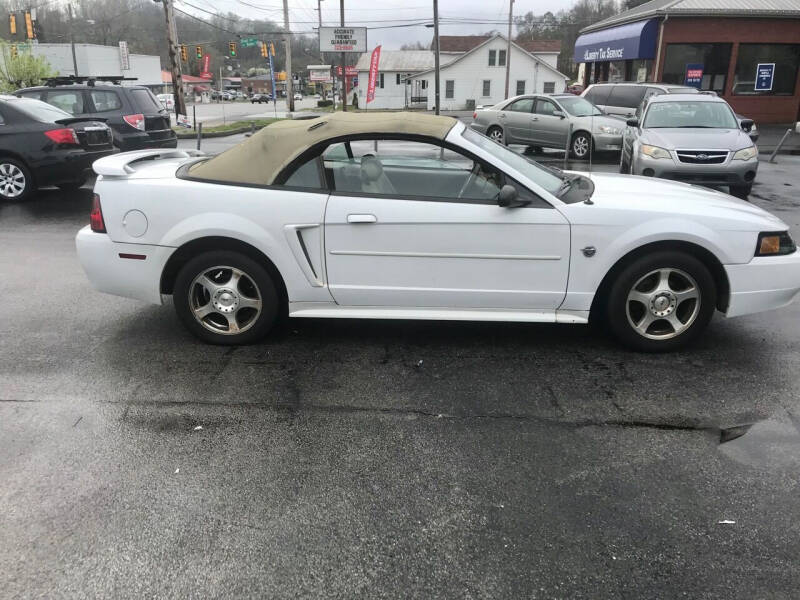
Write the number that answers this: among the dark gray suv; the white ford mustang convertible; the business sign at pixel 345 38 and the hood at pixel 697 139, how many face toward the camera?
2

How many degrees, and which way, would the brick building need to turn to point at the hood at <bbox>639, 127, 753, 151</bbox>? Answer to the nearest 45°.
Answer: approximately 45° to its left

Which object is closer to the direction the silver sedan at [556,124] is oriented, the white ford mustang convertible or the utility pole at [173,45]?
the white ford mustang convertible

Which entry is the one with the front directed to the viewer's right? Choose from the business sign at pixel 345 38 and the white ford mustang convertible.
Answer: the white ford mustang convertible

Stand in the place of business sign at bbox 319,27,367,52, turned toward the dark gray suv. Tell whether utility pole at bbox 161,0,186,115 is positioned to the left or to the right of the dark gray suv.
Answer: right

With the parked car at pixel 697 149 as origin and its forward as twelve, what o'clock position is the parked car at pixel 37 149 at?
the parked car at pixel 37 149 is roughly at 2 o'clock from the parked car at pixel 697 149.

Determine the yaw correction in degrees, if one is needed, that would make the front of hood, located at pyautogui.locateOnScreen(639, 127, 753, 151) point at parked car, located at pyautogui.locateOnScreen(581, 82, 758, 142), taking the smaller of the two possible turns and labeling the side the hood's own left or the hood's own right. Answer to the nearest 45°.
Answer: approximately 180°

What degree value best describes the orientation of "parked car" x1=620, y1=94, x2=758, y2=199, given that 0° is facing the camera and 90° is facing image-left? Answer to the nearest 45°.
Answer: approximately 0°

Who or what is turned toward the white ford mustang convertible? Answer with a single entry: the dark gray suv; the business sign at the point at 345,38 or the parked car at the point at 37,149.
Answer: the business sign

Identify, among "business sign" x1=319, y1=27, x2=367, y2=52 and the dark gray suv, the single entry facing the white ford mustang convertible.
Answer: the business sign

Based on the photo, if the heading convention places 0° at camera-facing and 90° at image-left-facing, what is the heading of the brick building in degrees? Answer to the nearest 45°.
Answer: approximately 45°

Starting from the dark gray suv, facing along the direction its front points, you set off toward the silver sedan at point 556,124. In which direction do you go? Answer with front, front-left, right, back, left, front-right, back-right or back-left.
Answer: back-right

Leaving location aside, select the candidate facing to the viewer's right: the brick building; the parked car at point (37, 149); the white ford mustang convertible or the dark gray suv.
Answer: the white ford mustang convertible

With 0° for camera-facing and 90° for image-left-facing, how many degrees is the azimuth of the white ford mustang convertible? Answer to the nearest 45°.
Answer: approximately 270°

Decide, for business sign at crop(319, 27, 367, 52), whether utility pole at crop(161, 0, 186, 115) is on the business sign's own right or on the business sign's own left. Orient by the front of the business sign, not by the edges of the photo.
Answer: on the business sign's own right
